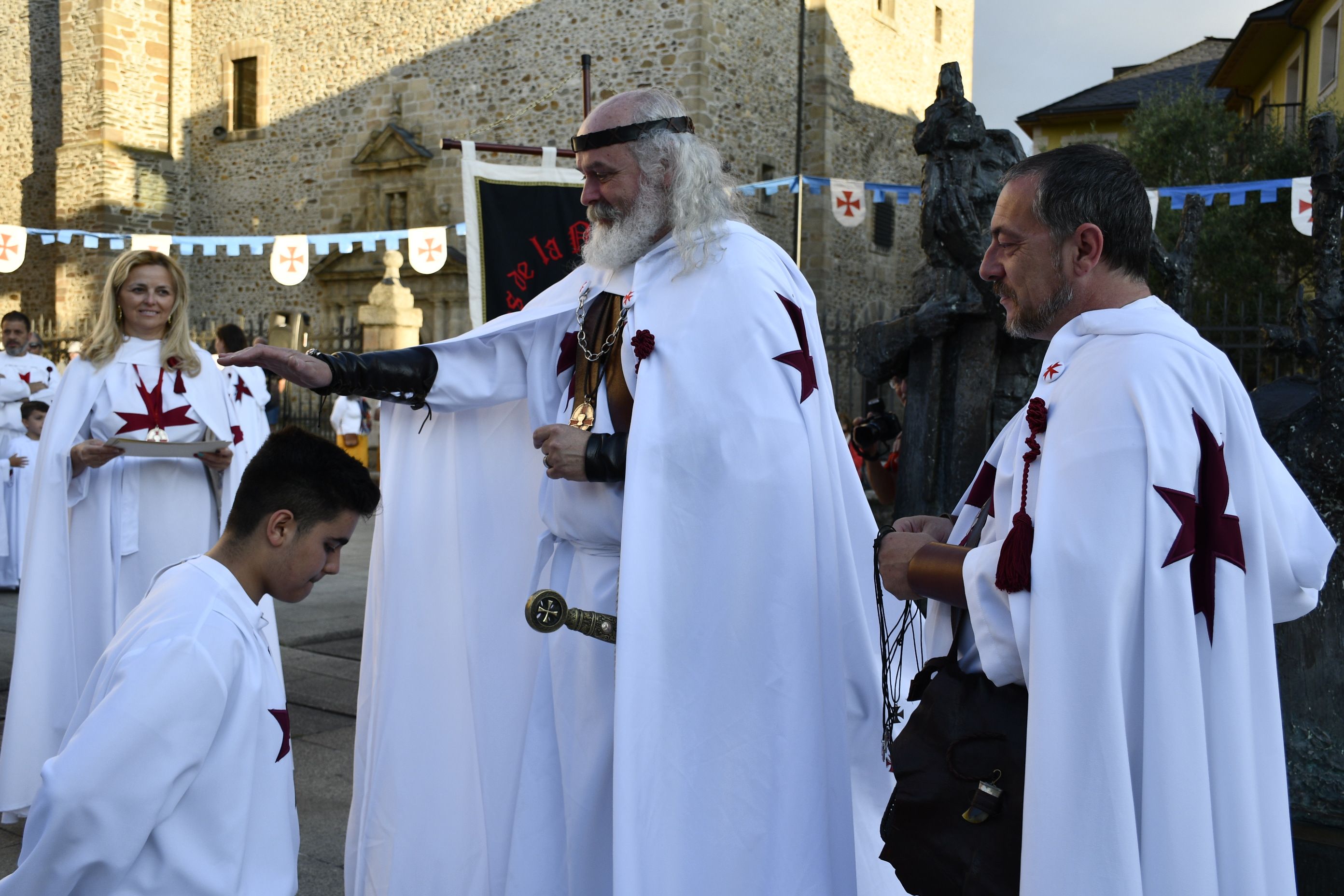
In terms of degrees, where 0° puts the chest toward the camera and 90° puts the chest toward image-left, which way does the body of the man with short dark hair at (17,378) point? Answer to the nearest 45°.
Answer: approximately 0°

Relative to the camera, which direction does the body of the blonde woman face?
toward the camera

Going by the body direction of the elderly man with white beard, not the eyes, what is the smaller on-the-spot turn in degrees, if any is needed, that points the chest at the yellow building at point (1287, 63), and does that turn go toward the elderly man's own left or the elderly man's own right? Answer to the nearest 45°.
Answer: approximately 180°

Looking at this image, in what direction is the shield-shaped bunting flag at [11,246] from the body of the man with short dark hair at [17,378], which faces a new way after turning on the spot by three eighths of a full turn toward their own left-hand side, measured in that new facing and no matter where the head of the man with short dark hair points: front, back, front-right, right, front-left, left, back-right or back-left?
front-left

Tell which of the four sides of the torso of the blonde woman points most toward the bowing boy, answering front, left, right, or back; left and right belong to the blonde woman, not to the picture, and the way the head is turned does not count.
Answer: front

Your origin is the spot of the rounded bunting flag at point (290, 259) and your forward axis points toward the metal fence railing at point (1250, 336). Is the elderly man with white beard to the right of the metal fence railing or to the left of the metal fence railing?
right

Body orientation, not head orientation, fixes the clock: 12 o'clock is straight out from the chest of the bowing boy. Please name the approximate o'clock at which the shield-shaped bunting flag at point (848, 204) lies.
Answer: The shield-shaped bunting flag is roughly at 10 o'clock from the bowing boy.

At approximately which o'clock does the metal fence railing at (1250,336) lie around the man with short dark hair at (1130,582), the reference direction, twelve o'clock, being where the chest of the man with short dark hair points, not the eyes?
The metal fence railing is roughly at 3 o'clock from the man with short dark hair.

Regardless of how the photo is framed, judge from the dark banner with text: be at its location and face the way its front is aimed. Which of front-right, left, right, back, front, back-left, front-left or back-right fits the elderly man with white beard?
front

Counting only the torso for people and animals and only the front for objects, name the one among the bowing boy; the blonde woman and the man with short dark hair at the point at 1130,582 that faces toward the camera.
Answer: the blonde woman

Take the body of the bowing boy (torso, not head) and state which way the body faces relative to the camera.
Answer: to the viewer's right

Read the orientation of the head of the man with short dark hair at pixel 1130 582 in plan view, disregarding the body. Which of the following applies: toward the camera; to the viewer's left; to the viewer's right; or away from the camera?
to the viewer's left

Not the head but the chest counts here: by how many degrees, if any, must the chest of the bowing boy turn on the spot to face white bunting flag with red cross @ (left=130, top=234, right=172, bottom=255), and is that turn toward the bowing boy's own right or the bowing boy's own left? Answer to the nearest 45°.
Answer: approximately 90° to the bowing boy's own left

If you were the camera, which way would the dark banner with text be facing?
facing the viewer
